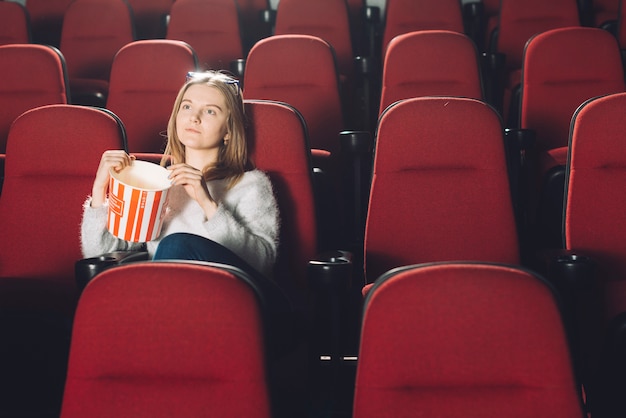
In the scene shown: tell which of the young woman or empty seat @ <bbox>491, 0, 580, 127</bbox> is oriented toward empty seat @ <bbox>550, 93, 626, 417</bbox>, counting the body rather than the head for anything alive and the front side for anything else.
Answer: empty seat @ <bbox>491, 0, 580, 127</bbox>

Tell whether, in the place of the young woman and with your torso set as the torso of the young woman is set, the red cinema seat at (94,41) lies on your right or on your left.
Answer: on your right

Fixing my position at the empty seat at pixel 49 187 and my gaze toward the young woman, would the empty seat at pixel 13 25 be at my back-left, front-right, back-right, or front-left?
back-left

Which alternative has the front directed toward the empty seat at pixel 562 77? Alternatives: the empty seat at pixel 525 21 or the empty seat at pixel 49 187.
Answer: the empty seat at pixel 525 21

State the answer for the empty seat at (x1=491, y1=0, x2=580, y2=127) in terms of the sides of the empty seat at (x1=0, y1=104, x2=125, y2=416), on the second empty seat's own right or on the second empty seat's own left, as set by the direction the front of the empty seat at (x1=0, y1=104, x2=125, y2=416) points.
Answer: on the second empty seat's own left

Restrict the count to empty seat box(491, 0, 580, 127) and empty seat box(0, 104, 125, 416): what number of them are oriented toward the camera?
2

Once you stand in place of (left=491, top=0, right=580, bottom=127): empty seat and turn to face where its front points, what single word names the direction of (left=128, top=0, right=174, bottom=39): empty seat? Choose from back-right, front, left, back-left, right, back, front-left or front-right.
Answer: right

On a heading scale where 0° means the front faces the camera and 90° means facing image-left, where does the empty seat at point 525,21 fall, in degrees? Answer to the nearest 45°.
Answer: approximately 0°

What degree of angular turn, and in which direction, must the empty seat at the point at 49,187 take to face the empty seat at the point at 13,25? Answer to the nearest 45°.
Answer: approximately 180°

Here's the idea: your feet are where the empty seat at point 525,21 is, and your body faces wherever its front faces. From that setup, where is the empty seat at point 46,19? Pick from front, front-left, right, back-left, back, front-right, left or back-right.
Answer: right

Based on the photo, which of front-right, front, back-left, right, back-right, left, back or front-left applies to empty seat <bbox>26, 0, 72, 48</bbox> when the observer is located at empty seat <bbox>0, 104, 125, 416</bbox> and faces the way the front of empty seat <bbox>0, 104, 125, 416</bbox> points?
back
